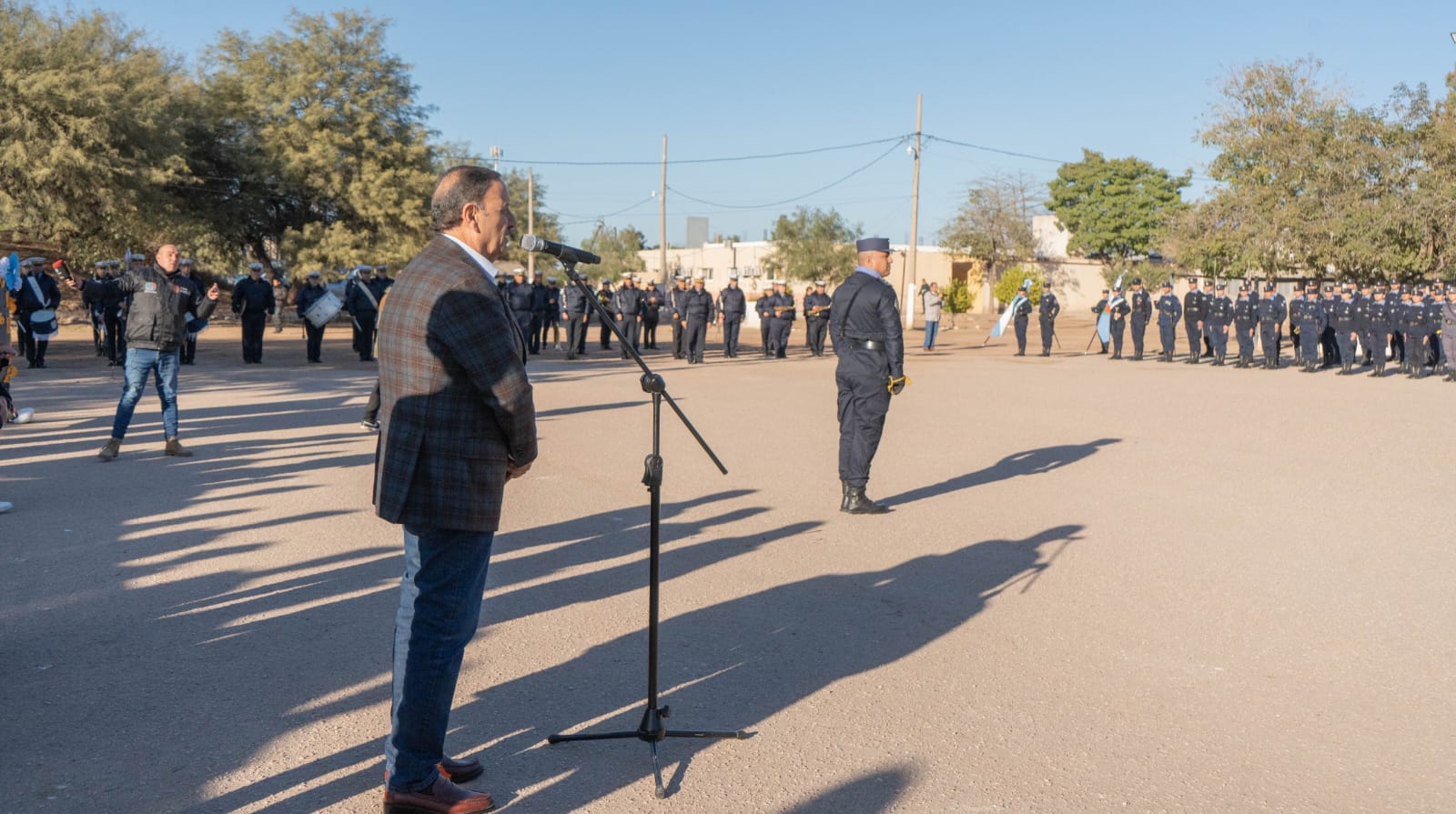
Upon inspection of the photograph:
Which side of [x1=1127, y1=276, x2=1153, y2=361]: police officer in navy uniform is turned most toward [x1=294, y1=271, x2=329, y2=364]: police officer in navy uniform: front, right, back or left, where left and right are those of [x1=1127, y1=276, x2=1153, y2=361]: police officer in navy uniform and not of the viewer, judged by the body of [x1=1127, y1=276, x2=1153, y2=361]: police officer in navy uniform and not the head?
front

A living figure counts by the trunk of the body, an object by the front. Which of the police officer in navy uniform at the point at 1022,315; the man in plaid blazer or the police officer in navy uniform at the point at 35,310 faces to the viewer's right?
the man in plaid blazer

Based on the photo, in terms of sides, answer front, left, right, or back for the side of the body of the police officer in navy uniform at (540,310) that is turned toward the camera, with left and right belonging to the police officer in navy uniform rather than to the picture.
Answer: front

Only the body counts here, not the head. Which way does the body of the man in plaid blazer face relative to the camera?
to the viewer's right

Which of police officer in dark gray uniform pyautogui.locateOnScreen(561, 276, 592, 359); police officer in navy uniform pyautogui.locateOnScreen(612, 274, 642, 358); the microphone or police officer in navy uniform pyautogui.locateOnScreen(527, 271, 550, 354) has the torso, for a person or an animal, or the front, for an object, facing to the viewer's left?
the microphone

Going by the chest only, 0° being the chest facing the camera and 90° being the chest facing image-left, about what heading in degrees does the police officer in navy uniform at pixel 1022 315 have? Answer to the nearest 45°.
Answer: approximately 45°

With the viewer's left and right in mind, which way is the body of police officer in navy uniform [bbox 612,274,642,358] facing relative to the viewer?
facing the viewer

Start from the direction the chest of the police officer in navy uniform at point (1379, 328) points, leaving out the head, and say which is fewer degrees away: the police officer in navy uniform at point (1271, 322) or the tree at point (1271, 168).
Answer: the police officer in navy uniform

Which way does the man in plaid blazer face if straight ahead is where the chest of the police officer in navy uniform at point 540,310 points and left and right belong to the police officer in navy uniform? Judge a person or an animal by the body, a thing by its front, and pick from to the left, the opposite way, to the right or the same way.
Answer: to the left

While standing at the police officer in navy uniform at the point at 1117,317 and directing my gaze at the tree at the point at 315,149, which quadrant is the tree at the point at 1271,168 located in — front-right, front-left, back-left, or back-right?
back-right

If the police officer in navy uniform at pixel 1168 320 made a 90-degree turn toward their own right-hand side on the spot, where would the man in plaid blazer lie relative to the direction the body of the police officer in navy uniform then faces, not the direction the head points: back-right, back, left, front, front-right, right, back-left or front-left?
back-left

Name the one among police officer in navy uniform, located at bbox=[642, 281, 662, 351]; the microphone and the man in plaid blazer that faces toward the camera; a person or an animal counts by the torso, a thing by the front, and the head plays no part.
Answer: the police officer in navy uniform

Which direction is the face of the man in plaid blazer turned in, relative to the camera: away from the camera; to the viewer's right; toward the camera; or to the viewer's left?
to the viewer's right

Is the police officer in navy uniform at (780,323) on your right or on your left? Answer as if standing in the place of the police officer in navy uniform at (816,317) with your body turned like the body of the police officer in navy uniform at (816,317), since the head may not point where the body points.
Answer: on your right

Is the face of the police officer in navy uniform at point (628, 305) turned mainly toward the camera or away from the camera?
toward the camera

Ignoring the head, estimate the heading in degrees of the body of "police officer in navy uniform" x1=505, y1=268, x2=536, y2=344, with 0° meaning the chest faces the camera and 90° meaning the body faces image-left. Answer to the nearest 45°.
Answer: approximately 0°

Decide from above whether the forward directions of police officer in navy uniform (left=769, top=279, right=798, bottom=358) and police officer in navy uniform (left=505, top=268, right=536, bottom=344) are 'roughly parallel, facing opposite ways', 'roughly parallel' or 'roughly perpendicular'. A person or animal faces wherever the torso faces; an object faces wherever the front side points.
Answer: roughly parallel
